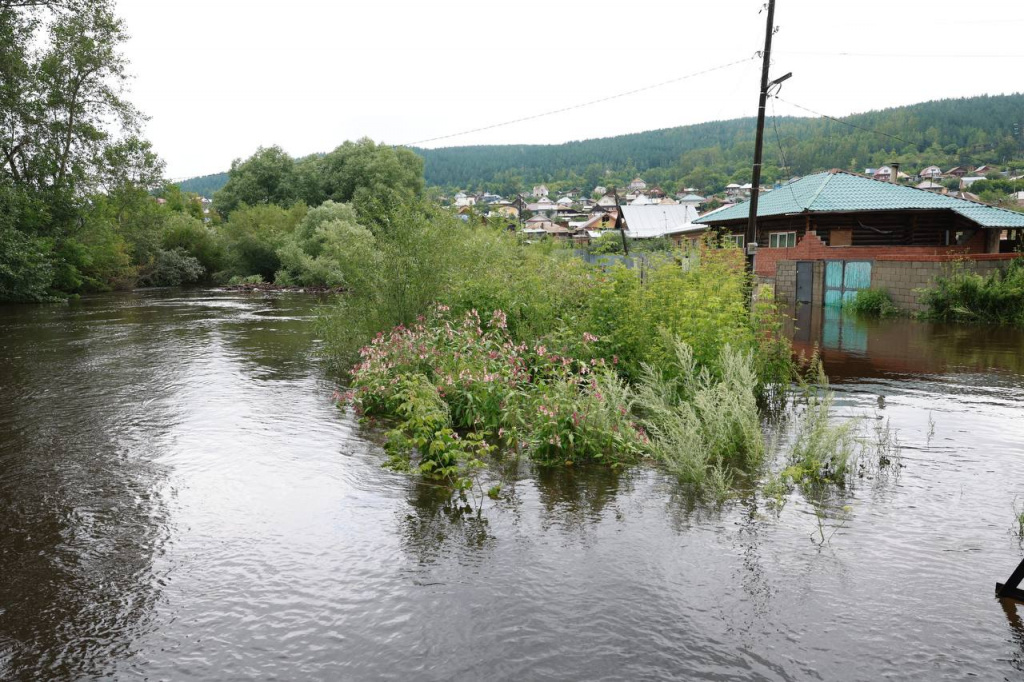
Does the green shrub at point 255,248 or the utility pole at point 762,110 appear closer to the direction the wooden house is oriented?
the utility pole

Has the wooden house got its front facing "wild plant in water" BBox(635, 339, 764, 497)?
yes

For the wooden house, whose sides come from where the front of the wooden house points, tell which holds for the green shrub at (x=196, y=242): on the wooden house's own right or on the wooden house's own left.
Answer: on the wooden house's own right

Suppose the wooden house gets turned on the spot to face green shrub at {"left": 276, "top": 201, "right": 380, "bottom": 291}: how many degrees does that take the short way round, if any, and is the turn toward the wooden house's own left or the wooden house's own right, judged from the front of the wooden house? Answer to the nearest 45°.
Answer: approximately 90° to the wooden house's own right

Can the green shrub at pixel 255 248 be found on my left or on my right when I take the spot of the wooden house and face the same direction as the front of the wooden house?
on my right

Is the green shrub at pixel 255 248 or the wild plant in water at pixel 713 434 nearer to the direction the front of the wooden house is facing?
the wild plant in water

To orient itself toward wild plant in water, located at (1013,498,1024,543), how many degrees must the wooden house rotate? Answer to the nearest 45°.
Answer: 0° — it already faces it

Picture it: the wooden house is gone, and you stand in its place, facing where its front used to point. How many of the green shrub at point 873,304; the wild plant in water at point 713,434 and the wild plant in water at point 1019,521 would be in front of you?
3

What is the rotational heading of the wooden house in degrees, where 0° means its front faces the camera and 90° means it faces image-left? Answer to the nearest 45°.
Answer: approximately 0°

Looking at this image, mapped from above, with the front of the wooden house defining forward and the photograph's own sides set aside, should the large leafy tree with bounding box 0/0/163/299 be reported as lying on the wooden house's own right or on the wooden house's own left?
on the wooden house's own right
